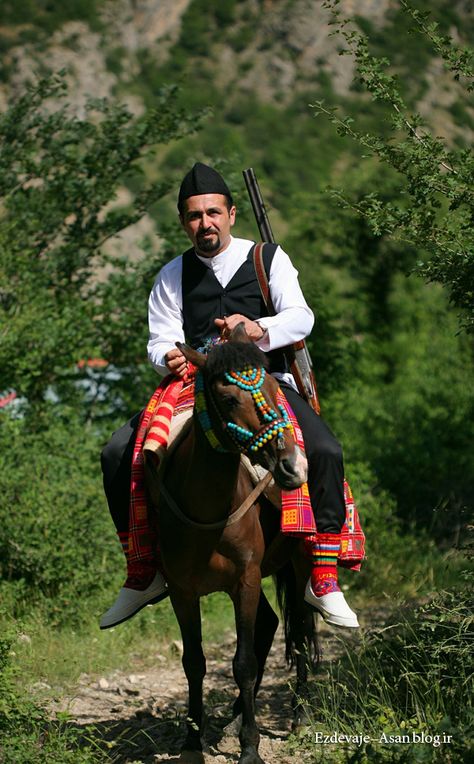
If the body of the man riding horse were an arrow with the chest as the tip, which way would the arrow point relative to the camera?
toward the camera
